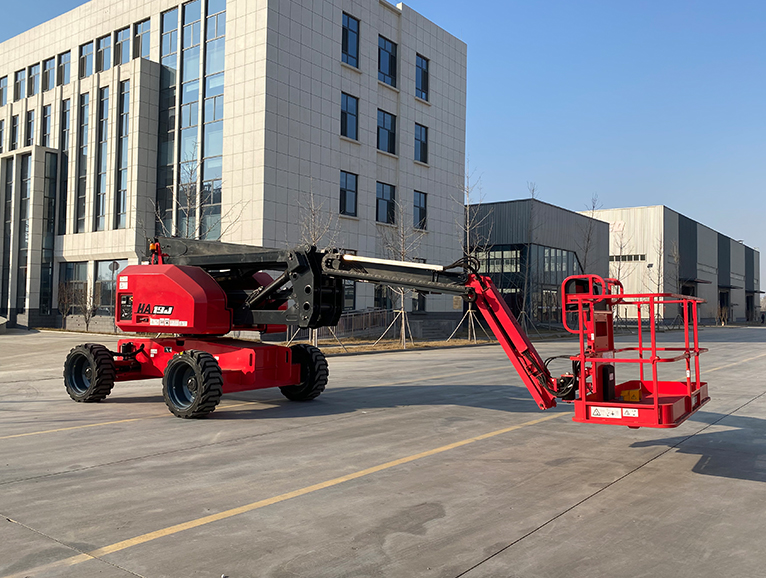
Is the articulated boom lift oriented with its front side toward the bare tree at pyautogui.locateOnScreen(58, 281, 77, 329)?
no

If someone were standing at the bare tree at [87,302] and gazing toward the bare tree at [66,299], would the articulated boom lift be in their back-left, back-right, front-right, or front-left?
back-left

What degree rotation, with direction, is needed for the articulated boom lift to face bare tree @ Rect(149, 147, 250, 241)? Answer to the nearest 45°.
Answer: approximately 135° to its left

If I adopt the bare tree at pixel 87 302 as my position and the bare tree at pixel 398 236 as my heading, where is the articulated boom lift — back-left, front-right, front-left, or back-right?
front-right

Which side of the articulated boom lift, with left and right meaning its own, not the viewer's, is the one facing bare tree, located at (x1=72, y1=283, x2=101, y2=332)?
back

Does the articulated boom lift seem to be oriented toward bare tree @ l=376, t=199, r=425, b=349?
no

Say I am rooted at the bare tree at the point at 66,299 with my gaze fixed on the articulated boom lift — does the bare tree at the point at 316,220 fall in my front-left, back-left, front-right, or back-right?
front-left

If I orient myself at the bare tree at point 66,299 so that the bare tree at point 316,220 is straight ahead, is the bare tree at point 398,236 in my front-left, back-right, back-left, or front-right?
front-left

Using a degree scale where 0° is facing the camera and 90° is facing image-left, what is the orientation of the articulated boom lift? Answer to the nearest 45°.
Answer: approximately 315°

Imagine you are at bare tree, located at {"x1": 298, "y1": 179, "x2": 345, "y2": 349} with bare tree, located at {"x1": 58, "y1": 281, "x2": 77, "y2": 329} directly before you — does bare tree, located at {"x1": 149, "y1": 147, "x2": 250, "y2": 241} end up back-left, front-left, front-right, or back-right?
front-left
